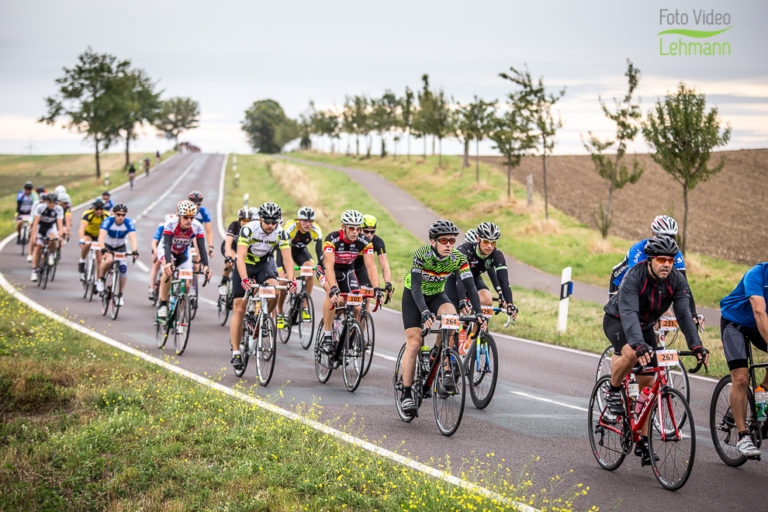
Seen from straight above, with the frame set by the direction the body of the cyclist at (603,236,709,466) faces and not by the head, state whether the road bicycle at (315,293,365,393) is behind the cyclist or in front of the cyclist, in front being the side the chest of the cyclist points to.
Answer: behind

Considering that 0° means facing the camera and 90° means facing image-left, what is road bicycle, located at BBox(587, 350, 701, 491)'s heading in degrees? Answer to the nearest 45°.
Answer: approximately 315°

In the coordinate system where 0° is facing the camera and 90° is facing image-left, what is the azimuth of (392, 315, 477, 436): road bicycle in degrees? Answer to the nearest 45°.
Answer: approximately 315°

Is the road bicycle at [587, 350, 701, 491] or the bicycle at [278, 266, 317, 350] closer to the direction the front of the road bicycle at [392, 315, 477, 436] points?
the road bicycle

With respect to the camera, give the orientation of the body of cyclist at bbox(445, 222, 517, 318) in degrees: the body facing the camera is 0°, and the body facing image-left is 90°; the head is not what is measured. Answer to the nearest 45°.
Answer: approximately 315°

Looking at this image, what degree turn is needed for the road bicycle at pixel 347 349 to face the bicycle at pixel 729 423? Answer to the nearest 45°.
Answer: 0° — it already faces it

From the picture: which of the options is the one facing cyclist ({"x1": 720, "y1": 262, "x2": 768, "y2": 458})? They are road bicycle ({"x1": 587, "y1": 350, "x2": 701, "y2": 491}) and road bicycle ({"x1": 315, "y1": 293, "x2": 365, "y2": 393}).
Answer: road bicycle ({"x1": 315, "y1": 293, "x2": 365, "y2": 393})

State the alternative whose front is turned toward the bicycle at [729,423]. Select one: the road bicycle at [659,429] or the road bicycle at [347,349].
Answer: the road bicycle at [347,349]

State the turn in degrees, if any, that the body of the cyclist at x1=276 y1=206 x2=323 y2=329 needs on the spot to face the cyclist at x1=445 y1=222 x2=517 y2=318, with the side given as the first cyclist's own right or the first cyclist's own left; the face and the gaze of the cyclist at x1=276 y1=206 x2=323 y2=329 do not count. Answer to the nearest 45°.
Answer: approximately 45° to the first cyclist's own left

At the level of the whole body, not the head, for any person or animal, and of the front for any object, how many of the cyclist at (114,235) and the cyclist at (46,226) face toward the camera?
2

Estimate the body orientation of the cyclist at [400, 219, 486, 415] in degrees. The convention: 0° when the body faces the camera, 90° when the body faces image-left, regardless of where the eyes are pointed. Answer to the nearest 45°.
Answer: approximately 315°

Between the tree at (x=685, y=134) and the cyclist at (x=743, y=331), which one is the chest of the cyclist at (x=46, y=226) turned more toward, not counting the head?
the cyclist
